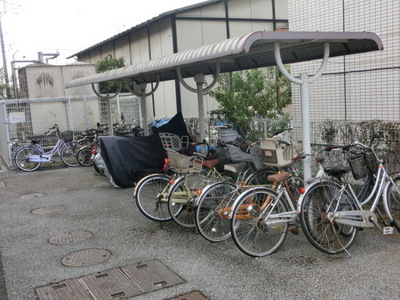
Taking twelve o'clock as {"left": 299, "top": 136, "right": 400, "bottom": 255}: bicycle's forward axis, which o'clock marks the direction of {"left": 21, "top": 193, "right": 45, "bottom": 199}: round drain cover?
The round drain cover is roughly at 8 o'clock from the bicycle.

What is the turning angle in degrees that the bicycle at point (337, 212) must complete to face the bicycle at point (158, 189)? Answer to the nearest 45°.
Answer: approximately 135° to its left

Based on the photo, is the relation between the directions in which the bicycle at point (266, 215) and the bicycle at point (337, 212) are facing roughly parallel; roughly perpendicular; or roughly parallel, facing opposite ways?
roughly parallel

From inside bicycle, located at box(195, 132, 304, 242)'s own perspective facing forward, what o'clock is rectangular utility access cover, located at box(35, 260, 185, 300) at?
The rectangular utility access cover is roughly at 6 o'clock from the bicycle.

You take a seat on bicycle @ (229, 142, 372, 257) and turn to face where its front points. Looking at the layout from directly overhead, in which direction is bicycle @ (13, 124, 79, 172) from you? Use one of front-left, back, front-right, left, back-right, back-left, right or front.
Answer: left

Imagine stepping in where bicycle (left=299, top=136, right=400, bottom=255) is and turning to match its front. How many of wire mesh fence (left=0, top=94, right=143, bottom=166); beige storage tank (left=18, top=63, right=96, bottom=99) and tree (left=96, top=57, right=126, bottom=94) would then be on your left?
3

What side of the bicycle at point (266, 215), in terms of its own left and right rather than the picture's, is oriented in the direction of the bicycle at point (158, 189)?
left

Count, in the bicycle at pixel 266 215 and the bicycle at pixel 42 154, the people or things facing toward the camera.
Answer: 0

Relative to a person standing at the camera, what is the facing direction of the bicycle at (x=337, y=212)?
facing away from the viewer and to the right of the viewer

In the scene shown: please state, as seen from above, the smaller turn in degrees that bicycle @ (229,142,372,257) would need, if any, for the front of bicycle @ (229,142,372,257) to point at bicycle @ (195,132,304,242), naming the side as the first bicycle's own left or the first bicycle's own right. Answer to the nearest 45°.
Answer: approximately 90° to the first bicycle's own left

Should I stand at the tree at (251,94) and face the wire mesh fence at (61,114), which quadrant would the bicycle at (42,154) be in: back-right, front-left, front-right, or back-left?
front-left

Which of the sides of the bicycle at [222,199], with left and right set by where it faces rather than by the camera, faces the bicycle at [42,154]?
left

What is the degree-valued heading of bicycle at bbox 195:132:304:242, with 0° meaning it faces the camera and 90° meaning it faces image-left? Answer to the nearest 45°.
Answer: approximately 225°
